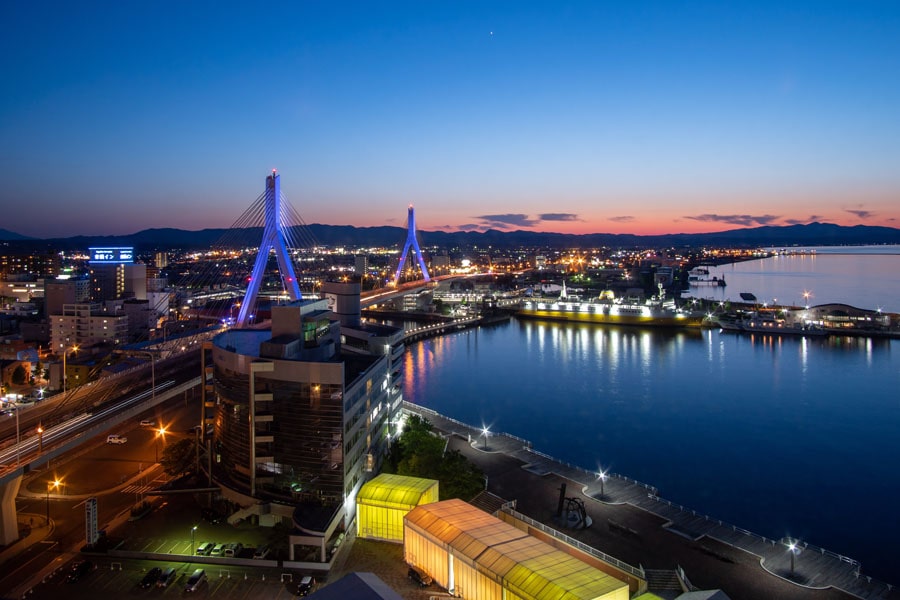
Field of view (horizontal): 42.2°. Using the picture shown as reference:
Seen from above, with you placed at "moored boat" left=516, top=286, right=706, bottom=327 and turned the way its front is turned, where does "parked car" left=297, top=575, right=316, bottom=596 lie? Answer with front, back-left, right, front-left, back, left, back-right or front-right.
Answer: right

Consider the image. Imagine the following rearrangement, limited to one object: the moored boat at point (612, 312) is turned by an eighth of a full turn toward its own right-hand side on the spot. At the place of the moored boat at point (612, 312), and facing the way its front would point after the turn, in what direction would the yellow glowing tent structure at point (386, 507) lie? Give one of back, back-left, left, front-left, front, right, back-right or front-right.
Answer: front-right

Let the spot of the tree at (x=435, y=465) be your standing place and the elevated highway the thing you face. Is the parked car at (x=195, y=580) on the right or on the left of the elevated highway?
left

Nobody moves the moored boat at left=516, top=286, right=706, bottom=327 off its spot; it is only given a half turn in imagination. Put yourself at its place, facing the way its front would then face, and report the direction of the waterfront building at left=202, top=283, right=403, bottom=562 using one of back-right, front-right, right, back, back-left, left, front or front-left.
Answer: left

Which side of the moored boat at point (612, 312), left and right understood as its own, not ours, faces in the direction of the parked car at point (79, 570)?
right

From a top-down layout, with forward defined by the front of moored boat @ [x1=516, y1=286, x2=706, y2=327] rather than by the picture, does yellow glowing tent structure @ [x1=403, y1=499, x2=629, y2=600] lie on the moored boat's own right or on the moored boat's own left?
on the moored boat's own right

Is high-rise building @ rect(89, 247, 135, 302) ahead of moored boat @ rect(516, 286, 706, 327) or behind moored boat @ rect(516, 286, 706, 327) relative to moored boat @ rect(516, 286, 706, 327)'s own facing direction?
behind

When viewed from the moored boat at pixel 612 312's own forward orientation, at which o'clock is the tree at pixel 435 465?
The tree is roughly at 3 o'clock from the moored boat.

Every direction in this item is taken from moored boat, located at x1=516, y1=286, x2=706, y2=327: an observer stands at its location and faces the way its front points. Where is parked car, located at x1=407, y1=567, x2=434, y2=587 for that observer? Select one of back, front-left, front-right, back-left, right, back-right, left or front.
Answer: right

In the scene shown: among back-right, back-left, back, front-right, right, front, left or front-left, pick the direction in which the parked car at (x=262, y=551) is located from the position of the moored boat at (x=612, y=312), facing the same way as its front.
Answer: right

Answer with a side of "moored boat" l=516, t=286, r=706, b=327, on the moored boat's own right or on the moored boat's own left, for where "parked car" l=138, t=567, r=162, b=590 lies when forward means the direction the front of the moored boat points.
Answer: on the moored boat's own right

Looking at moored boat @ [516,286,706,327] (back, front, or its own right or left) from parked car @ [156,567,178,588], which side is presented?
right

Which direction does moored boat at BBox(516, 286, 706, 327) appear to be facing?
to the viewer's right
